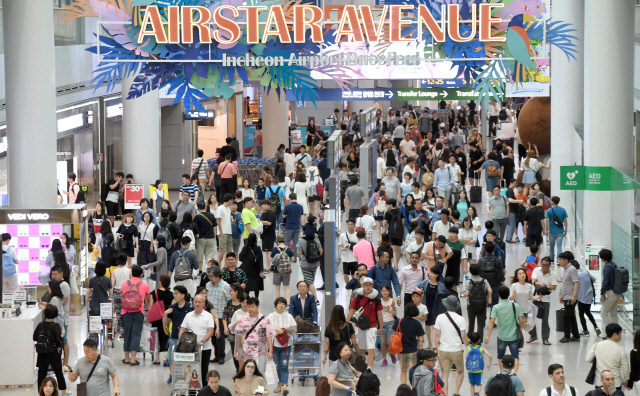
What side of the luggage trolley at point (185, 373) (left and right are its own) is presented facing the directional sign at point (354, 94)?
back

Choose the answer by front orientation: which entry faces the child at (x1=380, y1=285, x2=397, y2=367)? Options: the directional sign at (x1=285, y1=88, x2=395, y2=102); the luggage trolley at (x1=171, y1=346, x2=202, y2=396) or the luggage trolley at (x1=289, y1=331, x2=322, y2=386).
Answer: the directional sign

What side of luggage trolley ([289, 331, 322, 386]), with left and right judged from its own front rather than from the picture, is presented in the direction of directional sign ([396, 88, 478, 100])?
back

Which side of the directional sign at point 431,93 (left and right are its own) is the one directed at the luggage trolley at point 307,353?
front

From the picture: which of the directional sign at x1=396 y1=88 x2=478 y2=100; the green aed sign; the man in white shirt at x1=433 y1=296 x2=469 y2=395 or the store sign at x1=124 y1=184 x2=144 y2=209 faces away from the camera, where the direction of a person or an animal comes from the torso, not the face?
the man in white shirt

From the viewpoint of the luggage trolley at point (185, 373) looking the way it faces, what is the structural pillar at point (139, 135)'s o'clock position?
The structural pillar is roughly at 6 o'clock from the luggage trolley.

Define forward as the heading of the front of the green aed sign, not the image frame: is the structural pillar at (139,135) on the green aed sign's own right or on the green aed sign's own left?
on the green aed sign's own right

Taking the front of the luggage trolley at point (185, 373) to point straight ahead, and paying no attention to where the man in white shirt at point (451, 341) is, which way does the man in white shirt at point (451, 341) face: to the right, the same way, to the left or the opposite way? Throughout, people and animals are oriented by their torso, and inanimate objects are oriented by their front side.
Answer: the opposite way

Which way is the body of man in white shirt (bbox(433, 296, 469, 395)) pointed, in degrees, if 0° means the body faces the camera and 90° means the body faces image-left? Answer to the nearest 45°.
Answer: approximately 180°

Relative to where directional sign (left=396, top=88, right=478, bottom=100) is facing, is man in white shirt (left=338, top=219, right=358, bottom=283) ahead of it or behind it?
ahead

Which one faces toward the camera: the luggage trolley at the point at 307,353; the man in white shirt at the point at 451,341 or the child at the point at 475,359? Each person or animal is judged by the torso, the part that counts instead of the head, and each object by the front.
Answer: the luggage trolley

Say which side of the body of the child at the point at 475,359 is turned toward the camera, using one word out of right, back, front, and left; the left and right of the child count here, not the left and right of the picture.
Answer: back

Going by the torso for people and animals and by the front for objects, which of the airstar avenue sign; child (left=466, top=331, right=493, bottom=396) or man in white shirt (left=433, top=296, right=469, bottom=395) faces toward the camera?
the airstar avenue sign

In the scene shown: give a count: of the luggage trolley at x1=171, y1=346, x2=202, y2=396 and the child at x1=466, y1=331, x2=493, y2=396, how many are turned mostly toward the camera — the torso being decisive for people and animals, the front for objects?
1

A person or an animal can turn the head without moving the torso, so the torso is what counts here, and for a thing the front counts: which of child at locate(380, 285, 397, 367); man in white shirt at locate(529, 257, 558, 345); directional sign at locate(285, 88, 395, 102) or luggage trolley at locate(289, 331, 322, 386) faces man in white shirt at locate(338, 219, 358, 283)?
the directional sign
